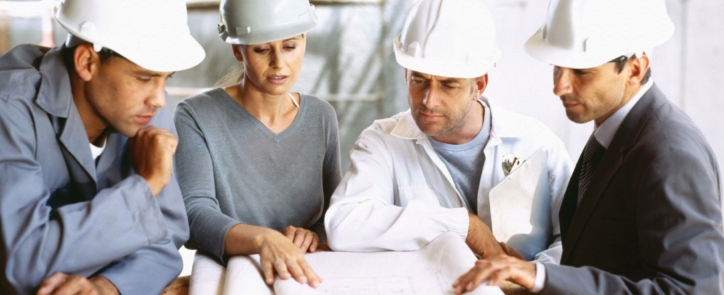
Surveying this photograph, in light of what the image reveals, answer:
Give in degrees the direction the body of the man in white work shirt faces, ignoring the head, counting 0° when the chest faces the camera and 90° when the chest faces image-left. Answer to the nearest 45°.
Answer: approximately 0°

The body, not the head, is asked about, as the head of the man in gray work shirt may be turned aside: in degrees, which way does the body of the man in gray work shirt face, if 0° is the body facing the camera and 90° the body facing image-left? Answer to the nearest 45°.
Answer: approximately 315°

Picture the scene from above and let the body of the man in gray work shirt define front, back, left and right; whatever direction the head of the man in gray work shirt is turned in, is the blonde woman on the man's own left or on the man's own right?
on the man's own left

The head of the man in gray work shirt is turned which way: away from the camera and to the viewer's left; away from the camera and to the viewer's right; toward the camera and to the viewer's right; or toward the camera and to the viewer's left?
toward the camera and to the viewer's right
